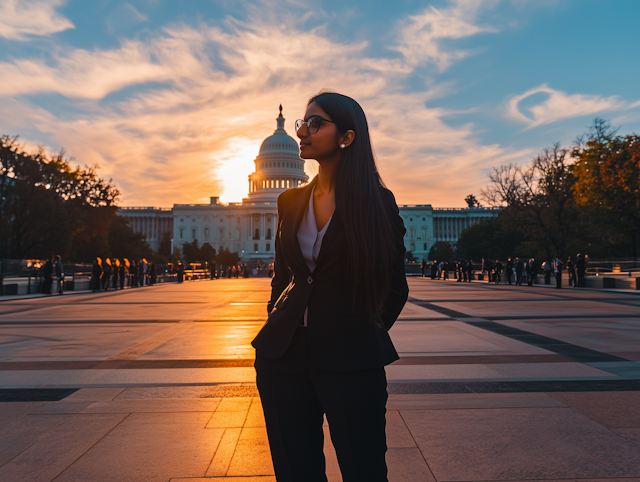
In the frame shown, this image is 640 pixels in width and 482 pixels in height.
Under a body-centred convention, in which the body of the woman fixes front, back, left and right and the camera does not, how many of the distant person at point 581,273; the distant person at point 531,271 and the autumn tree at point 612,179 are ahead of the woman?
0

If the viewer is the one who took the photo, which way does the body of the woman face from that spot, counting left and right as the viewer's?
facing the viewer and to the left of the viewer

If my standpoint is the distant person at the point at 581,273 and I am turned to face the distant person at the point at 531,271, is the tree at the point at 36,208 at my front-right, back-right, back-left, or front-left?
front-left

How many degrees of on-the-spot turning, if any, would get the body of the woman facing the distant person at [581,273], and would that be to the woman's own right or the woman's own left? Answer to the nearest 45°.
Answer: approximately 180°

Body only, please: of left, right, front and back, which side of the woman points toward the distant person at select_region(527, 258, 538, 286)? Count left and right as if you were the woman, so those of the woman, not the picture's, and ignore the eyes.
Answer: back

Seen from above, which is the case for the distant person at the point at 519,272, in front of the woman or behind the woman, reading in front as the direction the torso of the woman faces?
behind
